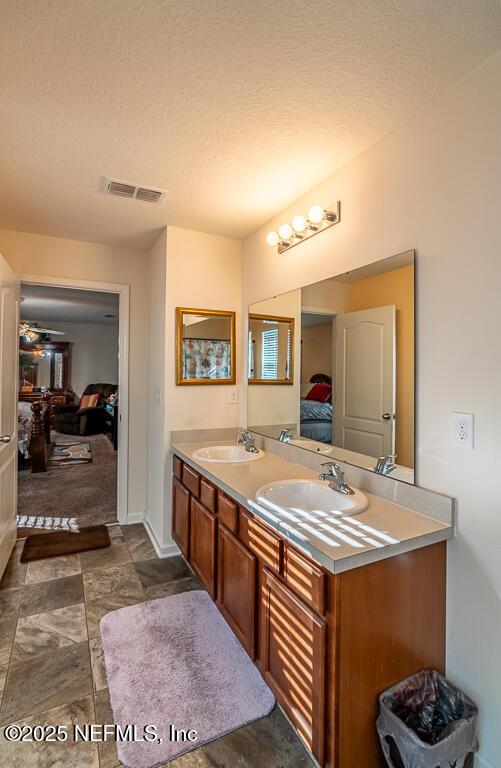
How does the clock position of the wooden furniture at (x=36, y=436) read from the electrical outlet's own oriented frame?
The wooden furniture is roughly at 2 o'clock from the electrical outlet.

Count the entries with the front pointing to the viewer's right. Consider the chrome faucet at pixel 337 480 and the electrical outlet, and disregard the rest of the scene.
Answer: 0

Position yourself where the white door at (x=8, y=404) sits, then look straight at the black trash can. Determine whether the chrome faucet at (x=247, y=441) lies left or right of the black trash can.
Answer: left

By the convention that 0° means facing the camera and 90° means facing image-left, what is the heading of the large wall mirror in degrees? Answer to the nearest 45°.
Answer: approximately 45°

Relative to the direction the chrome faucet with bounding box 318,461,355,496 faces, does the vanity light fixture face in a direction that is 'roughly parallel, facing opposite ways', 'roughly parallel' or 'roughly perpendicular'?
roughly parallel

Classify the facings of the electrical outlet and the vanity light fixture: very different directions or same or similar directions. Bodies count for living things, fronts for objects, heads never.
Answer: same or similar directions

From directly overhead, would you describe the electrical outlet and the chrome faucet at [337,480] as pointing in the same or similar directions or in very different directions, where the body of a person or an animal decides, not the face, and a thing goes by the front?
same or similar directions

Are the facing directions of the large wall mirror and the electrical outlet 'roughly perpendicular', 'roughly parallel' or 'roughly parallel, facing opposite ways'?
roughly parallel

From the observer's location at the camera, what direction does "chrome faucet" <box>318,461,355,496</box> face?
facing the viewer and to the left of the viewer

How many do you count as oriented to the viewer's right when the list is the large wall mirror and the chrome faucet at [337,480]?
0

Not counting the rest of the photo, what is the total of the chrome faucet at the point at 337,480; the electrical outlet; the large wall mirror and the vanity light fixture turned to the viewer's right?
0

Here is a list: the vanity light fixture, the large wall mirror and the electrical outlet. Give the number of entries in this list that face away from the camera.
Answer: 0

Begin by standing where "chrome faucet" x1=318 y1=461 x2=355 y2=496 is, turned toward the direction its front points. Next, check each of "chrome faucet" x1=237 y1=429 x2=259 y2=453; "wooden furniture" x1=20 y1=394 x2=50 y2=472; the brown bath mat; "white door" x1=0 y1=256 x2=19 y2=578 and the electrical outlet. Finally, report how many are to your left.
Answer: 1
